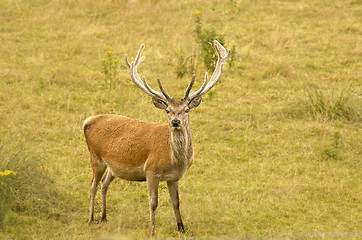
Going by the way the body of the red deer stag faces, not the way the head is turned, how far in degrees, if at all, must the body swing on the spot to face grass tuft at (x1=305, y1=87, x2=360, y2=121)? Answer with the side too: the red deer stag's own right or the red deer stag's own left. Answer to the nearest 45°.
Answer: approximately 90° to the red deer stag's own left

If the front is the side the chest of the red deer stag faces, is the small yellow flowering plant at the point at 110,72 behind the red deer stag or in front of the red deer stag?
behind

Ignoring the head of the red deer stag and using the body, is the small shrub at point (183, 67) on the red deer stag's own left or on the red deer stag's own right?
on the red deer stag's own left

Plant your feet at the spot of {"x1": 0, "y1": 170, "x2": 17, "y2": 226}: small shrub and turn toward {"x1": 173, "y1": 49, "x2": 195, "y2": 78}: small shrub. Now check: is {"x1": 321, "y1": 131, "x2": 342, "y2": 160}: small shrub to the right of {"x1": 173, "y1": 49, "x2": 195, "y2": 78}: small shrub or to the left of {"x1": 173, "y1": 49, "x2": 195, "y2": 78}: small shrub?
right

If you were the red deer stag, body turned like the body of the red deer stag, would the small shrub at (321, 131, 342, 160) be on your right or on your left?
on your left

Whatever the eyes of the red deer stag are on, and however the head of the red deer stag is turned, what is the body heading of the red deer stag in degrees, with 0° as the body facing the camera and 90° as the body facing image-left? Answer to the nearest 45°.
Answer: approximately 315°

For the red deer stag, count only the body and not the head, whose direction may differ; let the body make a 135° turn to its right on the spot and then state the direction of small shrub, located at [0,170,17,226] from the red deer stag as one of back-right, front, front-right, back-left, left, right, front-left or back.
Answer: front
